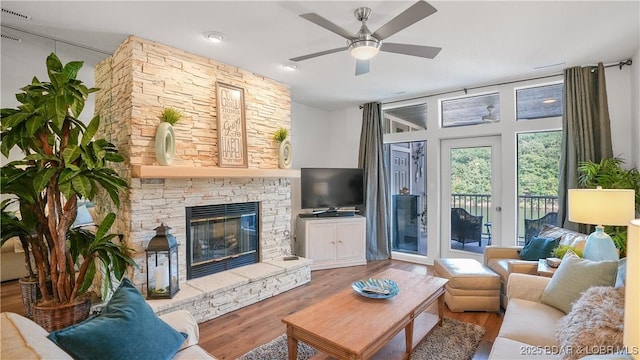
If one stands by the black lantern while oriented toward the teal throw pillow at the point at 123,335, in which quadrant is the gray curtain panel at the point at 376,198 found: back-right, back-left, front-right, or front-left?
back-left

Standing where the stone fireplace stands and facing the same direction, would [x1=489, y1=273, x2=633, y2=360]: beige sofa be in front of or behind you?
in front

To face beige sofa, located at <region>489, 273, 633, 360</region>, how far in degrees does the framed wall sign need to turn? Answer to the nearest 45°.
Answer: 0° — it already faces it

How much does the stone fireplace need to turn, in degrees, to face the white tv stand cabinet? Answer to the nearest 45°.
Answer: approximately 90° to its left

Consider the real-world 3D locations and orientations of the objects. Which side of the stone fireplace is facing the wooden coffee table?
front

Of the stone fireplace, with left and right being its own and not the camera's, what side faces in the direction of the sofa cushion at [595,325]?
front

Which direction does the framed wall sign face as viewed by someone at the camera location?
facing the viewer and to the right of the viewer

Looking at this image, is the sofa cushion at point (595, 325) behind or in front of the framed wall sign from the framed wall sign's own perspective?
in front

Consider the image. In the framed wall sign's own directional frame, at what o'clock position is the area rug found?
The area rug is roughly at 12 o'clock from the framed wall sign.

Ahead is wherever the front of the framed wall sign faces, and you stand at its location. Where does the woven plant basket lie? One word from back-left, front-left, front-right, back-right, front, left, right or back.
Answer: right

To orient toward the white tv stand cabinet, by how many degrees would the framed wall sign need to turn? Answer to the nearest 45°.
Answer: approximately 90° to its left

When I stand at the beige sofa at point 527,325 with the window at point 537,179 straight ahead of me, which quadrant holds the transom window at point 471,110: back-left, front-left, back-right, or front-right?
front-left

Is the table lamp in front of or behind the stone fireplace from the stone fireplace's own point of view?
in front

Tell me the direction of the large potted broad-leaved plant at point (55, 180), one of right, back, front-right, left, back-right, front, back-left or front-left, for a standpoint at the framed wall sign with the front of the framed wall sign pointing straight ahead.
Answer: right

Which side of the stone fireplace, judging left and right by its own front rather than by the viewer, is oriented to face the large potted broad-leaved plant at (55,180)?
right

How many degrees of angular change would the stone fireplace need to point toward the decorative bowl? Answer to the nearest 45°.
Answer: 0° — it already faces it

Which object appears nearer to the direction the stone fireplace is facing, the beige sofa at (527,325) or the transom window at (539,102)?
the beige sofa
